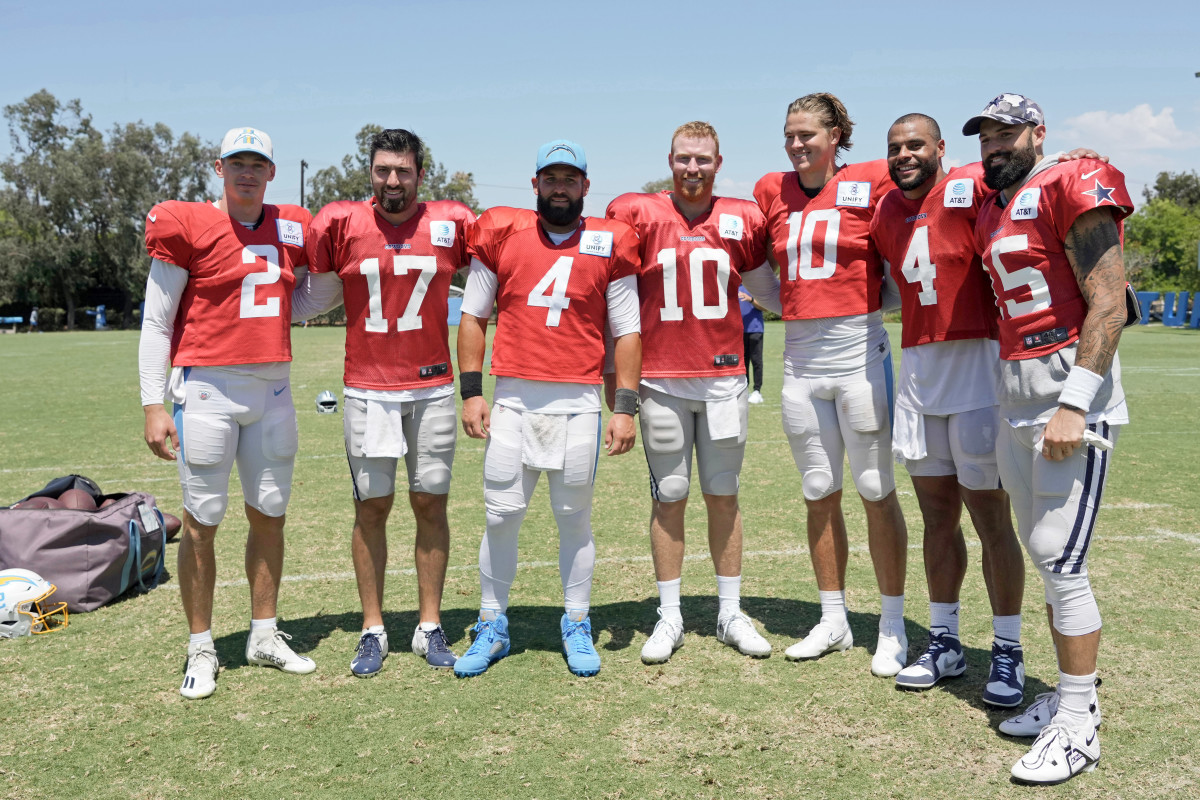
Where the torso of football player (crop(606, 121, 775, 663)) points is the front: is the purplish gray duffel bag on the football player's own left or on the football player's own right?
on the football player's own right

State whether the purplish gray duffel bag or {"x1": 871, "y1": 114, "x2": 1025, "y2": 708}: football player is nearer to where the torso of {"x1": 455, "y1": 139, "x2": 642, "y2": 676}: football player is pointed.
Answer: the football player

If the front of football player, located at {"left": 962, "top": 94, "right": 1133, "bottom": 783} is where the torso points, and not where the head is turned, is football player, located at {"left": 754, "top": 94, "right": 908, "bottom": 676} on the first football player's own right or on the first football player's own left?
on the first football player's own right

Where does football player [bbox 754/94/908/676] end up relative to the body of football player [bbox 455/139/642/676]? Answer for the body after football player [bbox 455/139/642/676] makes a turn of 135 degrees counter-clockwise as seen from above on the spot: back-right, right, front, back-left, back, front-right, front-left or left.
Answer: front-right

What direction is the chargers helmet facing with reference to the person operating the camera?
facing to the right of the viewer

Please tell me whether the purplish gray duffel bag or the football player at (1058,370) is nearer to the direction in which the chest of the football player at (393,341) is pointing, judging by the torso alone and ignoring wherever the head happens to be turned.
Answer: the football player

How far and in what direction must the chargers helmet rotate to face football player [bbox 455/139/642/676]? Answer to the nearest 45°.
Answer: approximately 45° to its right
